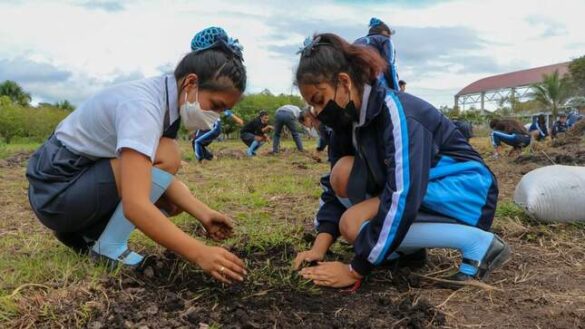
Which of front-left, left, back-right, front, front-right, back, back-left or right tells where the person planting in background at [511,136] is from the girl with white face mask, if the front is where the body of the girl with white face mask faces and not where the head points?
front-left

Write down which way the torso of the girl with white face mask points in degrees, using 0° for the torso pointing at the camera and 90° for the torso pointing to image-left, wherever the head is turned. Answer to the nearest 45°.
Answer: approximately 270°

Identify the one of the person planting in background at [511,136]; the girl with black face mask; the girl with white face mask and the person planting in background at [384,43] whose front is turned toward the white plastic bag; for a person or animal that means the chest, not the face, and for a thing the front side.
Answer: the girl with white face mask

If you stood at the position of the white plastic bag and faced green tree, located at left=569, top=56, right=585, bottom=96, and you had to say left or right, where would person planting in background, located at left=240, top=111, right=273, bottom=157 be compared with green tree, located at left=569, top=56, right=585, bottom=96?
left

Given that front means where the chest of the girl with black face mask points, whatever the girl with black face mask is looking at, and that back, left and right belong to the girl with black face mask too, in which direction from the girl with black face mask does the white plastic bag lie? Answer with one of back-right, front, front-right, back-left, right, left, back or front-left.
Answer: back-right

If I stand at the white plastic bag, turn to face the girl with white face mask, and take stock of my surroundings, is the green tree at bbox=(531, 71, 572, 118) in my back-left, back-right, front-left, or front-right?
back-right
